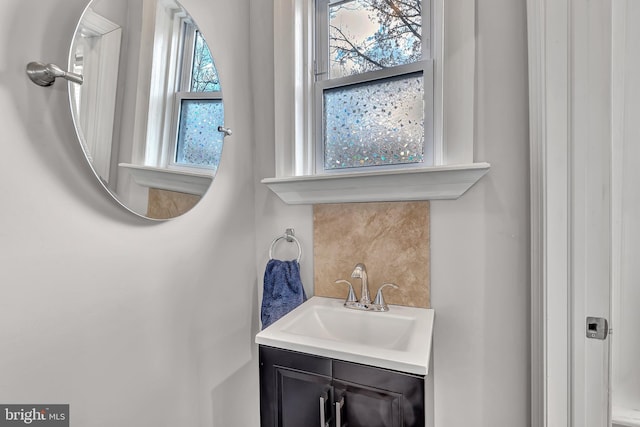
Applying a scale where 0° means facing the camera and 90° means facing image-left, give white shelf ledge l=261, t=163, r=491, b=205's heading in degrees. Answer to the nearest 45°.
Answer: approximately 0°
